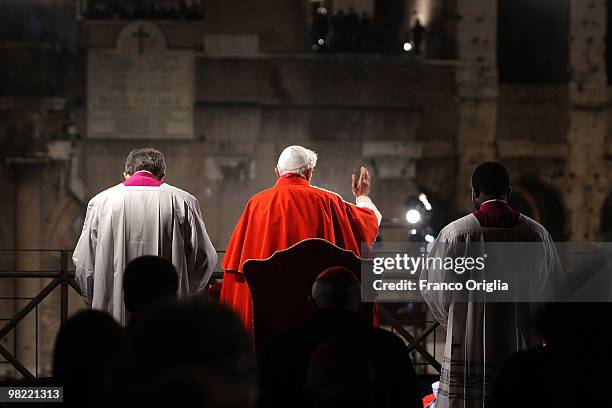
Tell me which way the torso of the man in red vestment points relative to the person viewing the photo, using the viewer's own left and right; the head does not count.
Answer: facing away from the viewer

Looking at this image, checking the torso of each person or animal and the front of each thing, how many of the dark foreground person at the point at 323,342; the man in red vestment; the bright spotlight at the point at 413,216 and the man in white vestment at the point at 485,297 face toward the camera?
1

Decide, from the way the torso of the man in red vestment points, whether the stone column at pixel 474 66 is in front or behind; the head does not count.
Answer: in front

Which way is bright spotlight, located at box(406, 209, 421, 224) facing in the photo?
toward the camera

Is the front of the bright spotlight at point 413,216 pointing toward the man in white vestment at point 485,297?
yes

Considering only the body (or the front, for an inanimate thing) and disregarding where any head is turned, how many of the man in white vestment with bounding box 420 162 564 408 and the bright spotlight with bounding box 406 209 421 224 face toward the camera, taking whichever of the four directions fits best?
1

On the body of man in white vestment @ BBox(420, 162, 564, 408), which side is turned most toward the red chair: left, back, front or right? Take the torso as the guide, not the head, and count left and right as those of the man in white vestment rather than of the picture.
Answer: left

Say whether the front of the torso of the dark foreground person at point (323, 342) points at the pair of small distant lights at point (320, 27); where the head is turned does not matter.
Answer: yes

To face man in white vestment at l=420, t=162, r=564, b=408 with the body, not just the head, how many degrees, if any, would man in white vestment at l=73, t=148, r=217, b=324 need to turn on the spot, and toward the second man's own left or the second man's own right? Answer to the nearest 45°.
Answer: approximately 135° to the second man's own right

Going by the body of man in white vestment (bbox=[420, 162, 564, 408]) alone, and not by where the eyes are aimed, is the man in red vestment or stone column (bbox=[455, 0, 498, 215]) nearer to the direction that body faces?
the stone column

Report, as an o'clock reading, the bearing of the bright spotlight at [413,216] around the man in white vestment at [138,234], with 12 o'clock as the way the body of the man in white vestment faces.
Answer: The bright spotlight is roughly at 1 o'clock from the man in white vestment.

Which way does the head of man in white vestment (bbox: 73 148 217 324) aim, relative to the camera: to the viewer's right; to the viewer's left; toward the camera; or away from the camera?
away from the camera

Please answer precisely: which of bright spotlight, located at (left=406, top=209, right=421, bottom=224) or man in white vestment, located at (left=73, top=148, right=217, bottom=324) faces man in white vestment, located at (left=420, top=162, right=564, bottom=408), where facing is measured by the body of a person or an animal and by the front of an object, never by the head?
the bright spotlight

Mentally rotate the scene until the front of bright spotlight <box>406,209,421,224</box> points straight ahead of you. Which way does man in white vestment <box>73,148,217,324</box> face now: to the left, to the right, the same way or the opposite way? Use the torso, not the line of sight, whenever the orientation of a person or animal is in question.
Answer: the opposite way

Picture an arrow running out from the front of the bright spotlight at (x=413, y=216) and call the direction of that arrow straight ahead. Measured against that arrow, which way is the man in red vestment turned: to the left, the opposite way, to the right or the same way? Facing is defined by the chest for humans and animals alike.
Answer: the opposite way

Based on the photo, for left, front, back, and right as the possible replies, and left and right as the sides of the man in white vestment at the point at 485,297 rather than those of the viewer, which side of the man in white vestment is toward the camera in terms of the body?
back

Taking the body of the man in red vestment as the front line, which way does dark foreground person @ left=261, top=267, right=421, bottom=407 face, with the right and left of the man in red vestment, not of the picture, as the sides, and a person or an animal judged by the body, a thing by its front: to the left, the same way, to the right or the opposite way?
the same way

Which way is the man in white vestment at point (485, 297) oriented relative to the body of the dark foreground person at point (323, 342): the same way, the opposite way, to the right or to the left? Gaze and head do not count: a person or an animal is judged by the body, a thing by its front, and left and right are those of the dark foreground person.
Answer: the same way

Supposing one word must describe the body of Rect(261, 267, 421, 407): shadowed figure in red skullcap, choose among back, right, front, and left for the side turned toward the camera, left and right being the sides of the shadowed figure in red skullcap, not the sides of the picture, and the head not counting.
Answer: back

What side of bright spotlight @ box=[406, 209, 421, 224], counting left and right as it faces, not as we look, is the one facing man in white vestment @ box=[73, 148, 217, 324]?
front

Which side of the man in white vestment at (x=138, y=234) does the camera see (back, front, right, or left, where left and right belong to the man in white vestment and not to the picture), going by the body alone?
back

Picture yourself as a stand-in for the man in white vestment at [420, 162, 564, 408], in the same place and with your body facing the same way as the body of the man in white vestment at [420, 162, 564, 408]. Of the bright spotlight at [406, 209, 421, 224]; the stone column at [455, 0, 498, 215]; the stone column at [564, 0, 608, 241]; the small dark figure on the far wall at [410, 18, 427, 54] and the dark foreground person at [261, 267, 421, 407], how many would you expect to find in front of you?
4

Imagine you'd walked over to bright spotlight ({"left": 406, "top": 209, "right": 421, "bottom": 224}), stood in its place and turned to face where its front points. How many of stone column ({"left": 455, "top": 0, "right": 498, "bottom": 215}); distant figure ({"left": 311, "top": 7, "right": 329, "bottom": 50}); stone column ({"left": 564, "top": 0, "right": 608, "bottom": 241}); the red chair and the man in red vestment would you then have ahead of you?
2

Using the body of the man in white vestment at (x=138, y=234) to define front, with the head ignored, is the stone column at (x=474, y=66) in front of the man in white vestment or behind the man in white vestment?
in front
